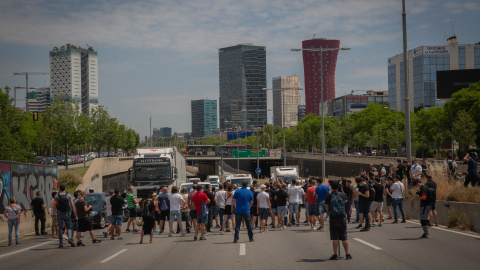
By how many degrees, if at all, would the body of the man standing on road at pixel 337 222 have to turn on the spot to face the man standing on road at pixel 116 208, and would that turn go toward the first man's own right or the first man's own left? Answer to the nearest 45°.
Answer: approximately 45° to the first man's own left

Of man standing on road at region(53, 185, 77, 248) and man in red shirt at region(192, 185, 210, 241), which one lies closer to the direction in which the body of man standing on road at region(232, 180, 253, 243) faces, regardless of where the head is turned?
the man in red shirt

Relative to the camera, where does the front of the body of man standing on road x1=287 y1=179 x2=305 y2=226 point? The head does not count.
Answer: away from the camera

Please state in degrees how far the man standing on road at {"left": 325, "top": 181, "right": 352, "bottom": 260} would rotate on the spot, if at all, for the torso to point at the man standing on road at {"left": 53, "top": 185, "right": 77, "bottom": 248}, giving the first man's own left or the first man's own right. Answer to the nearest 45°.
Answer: approximately 90° to the first man's own left

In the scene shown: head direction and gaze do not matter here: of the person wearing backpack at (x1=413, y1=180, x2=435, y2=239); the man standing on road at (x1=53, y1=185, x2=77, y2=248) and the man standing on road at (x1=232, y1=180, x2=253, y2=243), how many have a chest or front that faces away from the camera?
2

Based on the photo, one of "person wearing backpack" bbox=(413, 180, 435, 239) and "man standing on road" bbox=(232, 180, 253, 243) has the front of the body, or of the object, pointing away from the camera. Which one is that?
the man standing on road

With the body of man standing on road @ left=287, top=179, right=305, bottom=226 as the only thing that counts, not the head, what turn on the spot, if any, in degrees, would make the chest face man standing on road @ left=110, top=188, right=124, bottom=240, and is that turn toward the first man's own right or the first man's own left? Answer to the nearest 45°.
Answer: approximately 135° to the first man's own left

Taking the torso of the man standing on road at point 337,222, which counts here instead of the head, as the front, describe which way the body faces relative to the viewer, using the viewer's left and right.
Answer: facing away from the viewer

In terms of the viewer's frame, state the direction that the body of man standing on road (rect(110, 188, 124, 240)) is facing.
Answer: away from the camera

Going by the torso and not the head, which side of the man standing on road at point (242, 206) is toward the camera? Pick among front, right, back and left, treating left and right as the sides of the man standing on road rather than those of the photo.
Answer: back

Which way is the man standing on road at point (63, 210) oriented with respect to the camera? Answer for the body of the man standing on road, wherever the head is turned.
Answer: away from the camera
